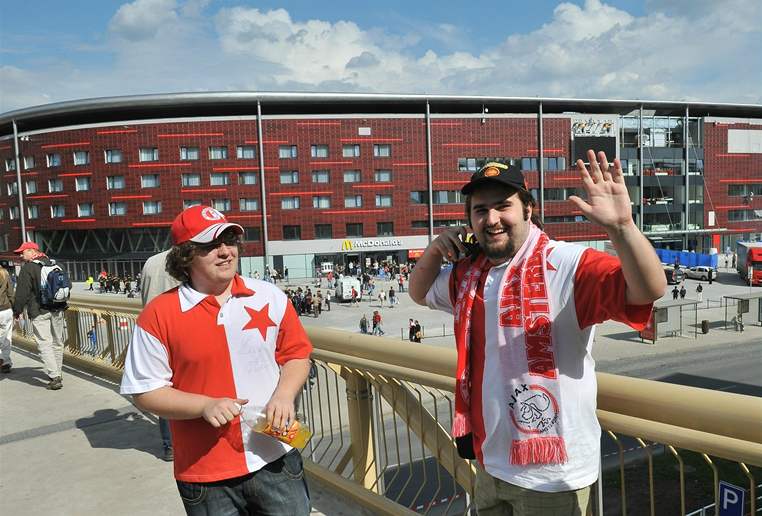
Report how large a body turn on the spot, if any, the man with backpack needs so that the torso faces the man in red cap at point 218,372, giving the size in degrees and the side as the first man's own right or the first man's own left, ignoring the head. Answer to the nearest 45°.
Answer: approximately 135° to the first man's own left

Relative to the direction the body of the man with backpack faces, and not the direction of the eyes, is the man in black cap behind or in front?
behind

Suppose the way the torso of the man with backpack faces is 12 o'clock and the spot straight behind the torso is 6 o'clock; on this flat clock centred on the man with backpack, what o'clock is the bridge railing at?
The bridge railing is roughly at 7 o'clock from the man with backpack.

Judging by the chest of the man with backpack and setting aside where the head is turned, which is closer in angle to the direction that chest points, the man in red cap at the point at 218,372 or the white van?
the white van

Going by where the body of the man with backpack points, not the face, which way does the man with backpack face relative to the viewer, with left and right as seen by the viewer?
facing away from the viewer and to the left of the viewer

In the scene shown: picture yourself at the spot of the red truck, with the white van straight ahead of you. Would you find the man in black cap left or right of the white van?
left

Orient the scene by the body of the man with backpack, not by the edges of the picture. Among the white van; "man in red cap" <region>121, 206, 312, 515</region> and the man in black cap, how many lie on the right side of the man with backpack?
1
